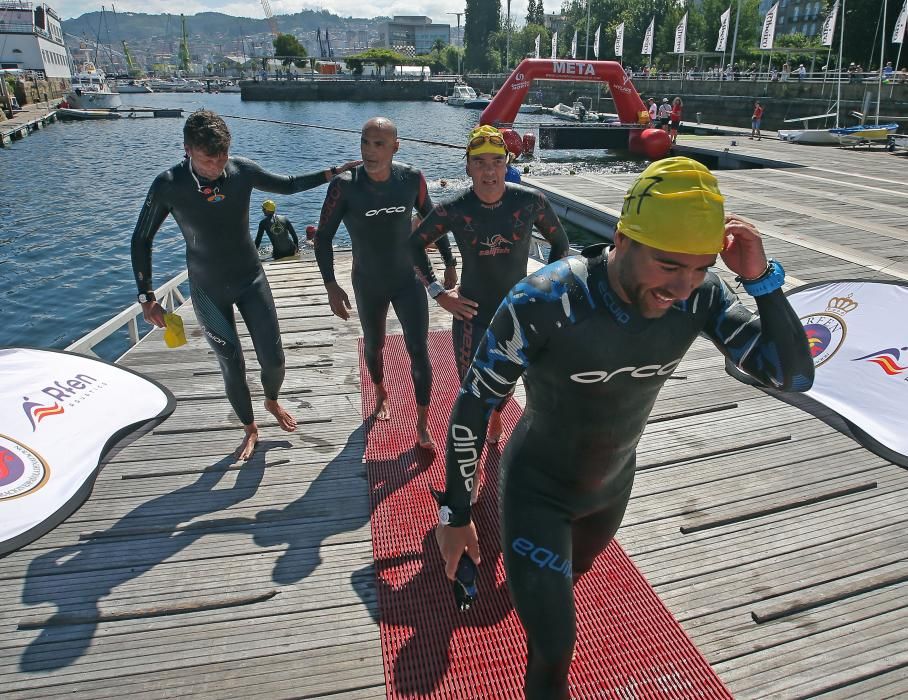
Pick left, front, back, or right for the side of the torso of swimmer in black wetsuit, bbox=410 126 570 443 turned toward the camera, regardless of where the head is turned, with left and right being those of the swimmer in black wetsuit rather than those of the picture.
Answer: front

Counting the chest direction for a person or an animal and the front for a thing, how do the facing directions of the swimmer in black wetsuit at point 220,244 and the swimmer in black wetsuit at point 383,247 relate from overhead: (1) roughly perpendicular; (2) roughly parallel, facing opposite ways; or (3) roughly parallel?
roughly parallel

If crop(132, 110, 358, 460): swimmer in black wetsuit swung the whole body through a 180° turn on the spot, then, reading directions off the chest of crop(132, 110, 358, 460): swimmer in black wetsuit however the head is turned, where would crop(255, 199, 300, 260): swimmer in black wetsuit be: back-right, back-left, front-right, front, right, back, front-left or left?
front

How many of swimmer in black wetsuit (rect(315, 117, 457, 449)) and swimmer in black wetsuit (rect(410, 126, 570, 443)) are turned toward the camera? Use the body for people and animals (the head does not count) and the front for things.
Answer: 2

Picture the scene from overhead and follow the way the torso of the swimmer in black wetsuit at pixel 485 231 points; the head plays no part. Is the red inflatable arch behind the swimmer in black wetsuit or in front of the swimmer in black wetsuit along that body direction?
behind

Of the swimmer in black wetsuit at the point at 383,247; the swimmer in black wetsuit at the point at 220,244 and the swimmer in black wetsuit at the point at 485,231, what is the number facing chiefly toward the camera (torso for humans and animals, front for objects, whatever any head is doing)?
3

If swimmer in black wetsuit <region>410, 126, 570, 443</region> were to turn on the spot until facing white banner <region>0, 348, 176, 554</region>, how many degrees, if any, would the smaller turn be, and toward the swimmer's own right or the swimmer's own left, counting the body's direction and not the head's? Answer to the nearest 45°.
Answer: approximately 90° to the swimmer's own right

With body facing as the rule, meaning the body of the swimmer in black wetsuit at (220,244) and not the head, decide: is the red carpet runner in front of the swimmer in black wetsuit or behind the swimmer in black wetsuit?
in front

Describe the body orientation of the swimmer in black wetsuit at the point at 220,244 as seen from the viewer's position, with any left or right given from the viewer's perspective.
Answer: facing the viewer

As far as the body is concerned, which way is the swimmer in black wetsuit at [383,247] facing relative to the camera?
toward the camera

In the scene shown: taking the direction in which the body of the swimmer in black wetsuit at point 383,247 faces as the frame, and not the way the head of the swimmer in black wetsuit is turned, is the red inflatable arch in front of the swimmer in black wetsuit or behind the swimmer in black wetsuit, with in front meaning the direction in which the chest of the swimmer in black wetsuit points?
behind

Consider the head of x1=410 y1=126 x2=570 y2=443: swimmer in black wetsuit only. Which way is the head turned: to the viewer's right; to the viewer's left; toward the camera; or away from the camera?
toward the camera
